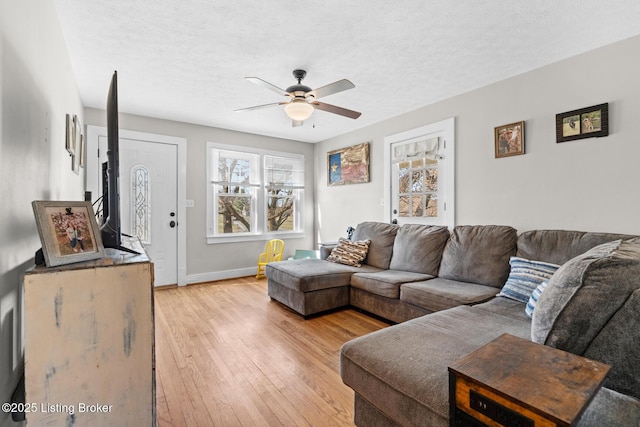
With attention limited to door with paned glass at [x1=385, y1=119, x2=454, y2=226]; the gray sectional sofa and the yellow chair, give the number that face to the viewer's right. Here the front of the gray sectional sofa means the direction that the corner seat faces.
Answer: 0

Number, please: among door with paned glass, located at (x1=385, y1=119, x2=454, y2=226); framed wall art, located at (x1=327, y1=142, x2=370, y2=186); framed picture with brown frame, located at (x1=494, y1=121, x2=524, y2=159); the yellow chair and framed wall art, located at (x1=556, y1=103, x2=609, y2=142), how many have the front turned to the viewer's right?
0

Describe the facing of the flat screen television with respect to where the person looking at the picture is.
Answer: facing to the right of the viewer

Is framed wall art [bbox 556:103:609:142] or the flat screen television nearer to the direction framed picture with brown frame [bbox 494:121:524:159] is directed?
the flat screen television

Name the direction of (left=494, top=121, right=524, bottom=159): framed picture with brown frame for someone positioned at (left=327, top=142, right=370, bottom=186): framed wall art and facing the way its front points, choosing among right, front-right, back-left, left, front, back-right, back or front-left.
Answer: left

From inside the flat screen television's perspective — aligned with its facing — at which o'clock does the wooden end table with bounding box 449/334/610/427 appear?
The wooden end table is roughly at 2 o'clock from the flat screen television.

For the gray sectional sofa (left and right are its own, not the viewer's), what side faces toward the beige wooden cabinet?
front

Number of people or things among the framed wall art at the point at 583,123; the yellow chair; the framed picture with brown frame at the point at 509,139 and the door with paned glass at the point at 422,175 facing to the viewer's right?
0

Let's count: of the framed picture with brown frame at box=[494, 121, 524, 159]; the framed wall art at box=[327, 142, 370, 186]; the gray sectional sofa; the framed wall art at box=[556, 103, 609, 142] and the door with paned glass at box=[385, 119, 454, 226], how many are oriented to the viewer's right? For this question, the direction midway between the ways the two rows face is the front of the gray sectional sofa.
0

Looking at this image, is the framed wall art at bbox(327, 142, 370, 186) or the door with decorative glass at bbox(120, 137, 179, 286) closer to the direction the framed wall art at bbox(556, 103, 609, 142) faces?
the door with decorative glass

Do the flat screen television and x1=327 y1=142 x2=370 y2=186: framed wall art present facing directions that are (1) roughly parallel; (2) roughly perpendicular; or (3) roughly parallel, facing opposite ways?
roughly parallel, facing opposite ways

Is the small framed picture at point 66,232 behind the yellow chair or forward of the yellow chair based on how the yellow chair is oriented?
forward

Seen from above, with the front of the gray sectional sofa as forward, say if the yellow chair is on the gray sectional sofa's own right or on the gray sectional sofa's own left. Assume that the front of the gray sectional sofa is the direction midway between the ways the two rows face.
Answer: on the gray sectional sofa's own right

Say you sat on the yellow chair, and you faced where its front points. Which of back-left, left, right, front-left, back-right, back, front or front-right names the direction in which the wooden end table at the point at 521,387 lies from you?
front-left

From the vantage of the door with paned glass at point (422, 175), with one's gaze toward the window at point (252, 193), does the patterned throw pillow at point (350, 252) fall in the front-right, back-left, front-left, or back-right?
front-left

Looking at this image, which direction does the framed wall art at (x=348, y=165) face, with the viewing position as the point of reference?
facing the viewer and to the left of the viewer

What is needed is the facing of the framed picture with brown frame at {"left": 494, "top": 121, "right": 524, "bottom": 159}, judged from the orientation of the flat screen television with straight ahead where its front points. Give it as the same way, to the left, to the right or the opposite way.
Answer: the opposite way

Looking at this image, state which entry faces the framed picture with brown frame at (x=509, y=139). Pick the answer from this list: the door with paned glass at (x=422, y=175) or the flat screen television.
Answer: the flat screen television

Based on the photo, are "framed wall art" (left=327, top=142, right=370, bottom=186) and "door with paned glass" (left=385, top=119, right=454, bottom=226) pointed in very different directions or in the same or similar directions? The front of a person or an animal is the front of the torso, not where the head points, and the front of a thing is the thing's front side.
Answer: same or similar directions
